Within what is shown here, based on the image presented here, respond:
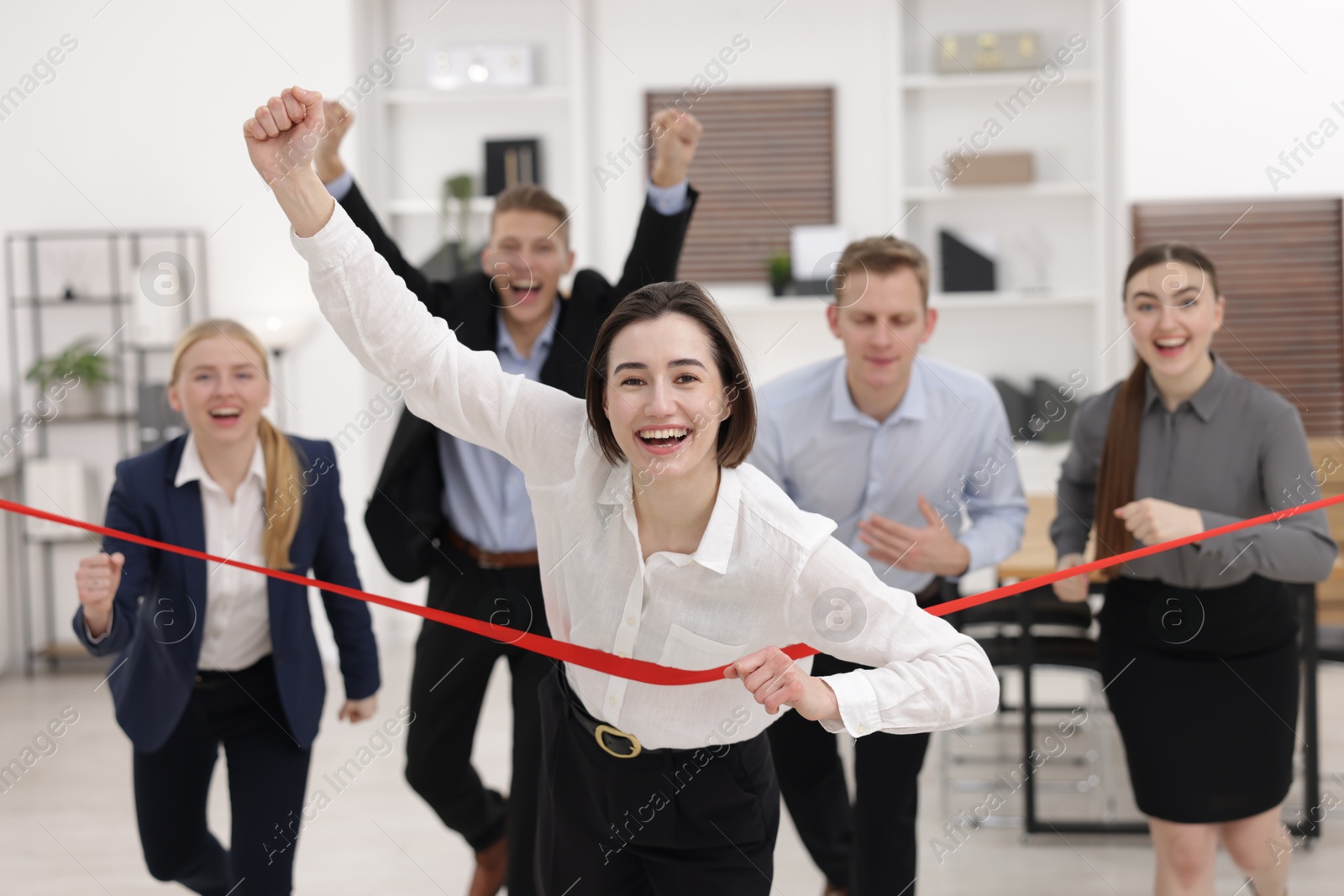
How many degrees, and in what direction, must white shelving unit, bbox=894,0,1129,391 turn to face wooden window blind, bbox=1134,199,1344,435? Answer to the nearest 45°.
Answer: approximately 90° to its left

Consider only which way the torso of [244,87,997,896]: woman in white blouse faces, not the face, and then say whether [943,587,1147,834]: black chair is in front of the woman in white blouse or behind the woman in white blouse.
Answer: behind

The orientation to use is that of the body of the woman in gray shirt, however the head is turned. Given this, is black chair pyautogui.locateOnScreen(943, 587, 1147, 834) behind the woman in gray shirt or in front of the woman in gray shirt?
behind

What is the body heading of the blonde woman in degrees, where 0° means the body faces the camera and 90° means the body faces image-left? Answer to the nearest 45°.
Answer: approximately 0°

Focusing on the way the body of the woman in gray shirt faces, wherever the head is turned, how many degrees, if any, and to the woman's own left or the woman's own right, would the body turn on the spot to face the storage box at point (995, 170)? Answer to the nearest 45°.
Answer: approximately 180°

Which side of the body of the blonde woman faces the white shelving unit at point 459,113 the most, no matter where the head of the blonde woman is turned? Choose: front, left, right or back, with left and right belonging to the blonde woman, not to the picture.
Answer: back

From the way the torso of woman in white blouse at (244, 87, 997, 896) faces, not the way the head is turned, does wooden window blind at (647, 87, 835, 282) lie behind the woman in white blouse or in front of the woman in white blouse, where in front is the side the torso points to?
behind

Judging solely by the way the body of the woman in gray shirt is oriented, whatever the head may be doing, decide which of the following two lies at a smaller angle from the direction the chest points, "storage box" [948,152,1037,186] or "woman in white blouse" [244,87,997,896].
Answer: the woman in white blouse
